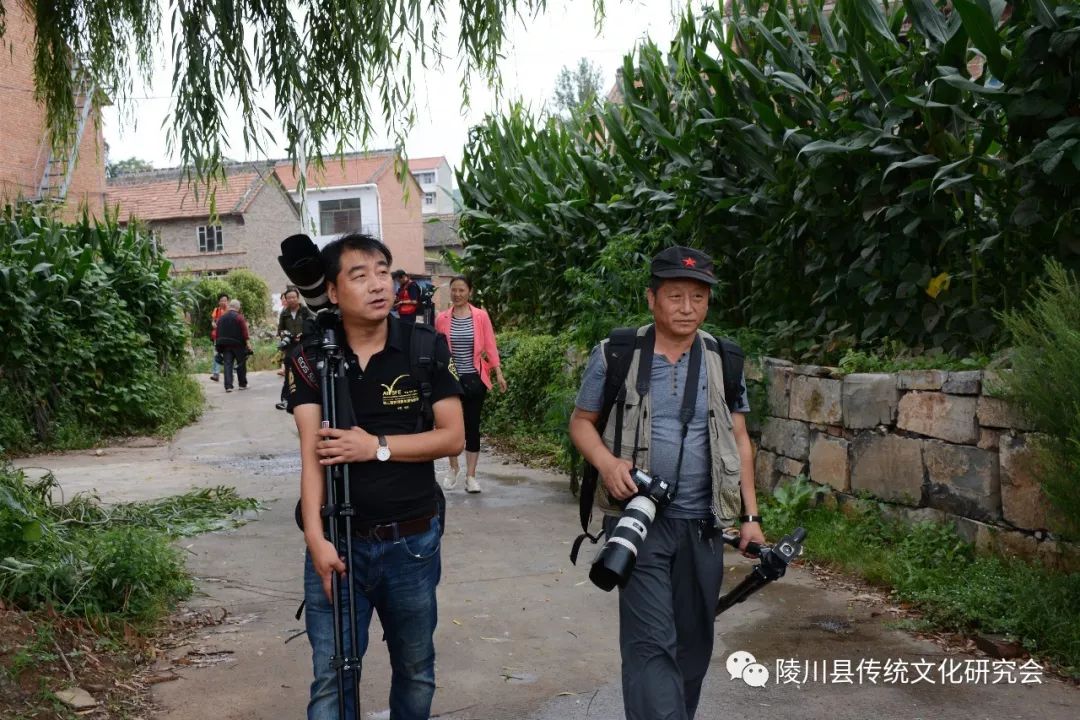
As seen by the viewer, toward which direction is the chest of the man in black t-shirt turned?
toward the camera

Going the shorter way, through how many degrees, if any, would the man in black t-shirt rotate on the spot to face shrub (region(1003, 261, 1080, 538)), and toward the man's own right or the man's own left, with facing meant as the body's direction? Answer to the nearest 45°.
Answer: approximately 90° to the man's own left

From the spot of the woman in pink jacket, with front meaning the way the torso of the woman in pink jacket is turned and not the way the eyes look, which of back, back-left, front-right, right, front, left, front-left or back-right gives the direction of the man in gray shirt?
front

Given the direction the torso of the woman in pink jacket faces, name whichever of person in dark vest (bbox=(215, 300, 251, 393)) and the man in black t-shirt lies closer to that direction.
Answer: the man in black t-shirt

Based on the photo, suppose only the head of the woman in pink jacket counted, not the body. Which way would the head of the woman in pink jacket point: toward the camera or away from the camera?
toward the camera

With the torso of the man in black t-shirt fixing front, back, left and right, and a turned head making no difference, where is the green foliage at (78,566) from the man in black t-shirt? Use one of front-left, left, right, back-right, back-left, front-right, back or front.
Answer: back-right

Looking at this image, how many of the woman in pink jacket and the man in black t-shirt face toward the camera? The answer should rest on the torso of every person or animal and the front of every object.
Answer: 2

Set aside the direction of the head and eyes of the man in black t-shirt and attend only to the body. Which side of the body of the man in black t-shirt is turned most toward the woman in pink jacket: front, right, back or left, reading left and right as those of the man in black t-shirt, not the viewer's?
back

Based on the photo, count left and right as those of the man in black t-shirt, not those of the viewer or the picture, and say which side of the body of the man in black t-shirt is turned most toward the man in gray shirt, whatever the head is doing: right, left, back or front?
left

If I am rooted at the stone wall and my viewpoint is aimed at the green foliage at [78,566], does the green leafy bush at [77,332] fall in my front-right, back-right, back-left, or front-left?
front-right

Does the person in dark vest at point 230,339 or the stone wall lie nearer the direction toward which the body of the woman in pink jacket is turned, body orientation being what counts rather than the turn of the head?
the stone wall

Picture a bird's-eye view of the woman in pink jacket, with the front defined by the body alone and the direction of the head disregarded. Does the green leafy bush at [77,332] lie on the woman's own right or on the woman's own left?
on the woman's own right

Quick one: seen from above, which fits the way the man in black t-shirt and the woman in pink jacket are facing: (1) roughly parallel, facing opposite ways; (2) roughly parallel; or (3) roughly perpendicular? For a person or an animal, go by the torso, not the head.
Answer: roughly parallel

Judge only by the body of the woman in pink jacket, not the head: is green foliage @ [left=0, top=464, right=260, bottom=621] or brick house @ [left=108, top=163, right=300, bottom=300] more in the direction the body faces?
the green foliage

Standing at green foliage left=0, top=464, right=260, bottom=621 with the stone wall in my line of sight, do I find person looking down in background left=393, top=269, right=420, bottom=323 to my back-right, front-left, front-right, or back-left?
front-left
